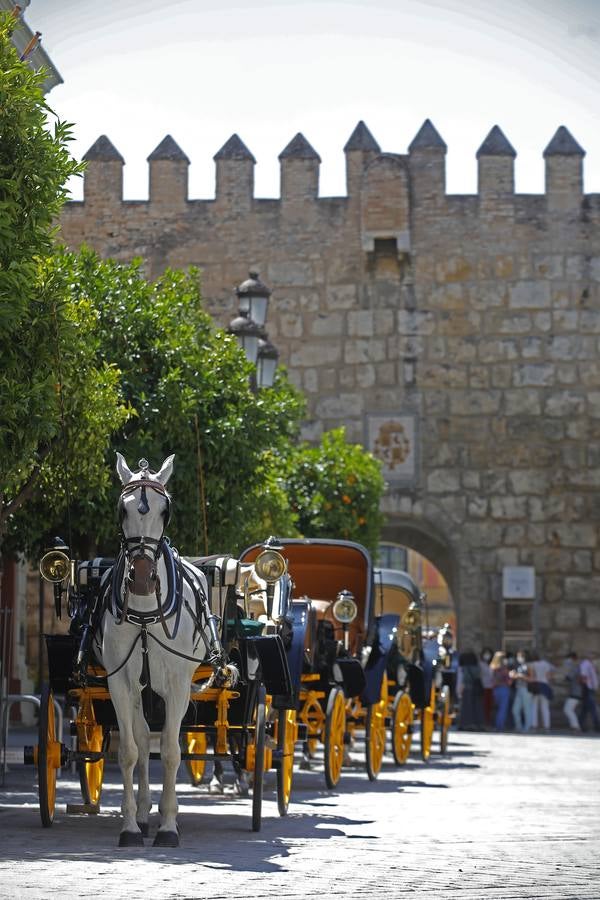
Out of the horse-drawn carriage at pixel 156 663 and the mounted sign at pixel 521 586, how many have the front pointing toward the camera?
2

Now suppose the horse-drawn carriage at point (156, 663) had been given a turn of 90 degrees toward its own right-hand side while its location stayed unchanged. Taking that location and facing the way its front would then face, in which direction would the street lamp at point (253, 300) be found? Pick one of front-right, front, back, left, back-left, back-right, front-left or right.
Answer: right

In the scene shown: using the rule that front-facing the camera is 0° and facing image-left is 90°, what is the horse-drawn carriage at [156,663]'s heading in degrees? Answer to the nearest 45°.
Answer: approximately 0°

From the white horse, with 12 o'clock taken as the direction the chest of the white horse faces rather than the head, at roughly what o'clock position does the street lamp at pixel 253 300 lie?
The street lamp is roughly at 6 o'clock from the white horse.

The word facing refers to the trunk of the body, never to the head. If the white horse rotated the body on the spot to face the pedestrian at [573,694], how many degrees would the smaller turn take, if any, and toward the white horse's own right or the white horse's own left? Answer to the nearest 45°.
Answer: approximately 180°

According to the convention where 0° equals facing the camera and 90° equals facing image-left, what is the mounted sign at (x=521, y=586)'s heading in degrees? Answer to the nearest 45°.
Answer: approximately 0°

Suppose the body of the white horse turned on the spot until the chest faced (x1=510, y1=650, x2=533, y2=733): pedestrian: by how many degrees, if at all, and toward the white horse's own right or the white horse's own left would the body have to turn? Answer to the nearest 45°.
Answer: approximately 180°

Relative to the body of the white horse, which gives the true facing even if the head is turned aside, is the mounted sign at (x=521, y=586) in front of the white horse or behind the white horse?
behind
